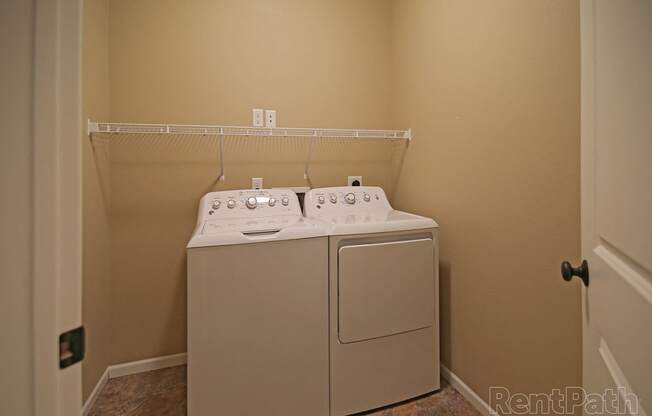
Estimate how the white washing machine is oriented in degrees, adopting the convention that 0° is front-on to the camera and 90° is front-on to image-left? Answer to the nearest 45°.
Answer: approximately 0°

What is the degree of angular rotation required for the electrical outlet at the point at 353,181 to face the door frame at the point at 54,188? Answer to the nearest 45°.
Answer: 0° — it already faces it

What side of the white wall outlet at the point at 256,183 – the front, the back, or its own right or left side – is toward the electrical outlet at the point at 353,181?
left

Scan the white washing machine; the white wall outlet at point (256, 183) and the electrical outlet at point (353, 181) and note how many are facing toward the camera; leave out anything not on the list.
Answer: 3

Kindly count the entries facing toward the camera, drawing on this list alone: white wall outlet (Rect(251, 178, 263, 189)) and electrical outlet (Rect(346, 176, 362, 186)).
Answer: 2

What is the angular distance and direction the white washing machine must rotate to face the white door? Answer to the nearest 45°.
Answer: approximately 45° to its left

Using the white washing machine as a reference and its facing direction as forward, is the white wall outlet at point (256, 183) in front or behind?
behind

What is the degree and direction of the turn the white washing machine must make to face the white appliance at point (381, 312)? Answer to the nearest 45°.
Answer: approximately 90° to its left
